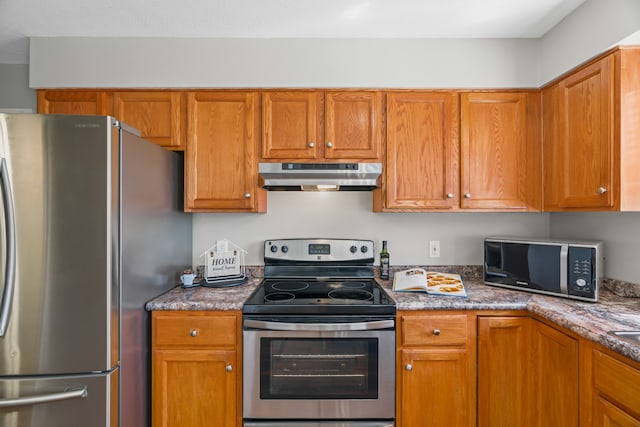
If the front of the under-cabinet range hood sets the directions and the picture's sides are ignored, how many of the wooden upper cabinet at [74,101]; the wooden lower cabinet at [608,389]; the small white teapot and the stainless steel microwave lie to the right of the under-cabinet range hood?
2

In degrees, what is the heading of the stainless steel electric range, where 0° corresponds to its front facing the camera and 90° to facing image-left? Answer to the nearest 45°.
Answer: approximately 0°

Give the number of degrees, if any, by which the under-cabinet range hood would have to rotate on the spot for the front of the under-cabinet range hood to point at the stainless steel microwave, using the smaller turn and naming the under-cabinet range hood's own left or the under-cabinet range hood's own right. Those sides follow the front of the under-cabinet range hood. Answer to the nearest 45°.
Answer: approximately 90° to the under-cabinet range hood's own left

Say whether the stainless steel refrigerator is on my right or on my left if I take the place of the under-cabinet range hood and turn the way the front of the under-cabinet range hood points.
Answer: on my right

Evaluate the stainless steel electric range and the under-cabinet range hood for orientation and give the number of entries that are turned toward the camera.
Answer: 2

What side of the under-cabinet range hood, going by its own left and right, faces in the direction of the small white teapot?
right

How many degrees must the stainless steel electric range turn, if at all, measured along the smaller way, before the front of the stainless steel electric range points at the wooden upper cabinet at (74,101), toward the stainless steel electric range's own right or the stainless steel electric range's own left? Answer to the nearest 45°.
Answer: approximately 90° to the stainless steel electric range's own right

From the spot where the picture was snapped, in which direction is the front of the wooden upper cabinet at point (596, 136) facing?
facing the viewer and to the left of the viewer

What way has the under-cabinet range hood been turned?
toward the camera

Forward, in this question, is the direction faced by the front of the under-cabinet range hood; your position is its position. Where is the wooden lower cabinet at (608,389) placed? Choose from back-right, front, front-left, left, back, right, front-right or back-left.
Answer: front-left
